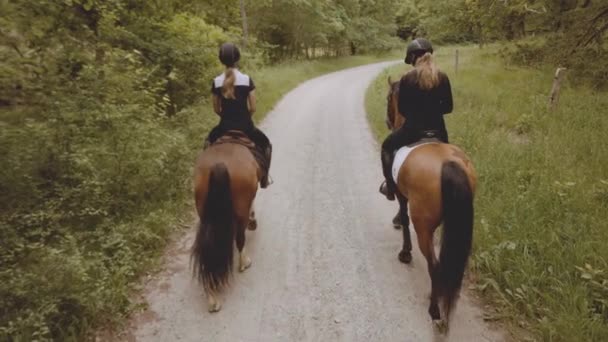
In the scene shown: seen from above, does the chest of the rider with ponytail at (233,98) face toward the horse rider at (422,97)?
no

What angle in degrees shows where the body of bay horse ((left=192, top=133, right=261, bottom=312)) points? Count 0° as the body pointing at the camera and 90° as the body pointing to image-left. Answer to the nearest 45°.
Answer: approximately 180°

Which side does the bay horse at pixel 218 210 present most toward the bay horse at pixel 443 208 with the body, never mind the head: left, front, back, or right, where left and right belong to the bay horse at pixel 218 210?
right

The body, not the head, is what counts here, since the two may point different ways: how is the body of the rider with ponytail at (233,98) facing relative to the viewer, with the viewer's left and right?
facing away from the viewer

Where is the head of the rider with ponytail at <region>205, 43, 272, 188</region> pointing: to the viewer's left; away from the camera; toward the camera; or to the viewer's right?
away from the camera

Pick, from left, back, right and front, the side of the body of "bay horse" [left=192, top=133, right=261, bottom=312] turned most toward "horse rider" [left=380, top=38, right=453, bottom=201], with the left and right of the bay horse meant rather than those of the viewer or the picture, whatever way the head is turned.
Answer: right
